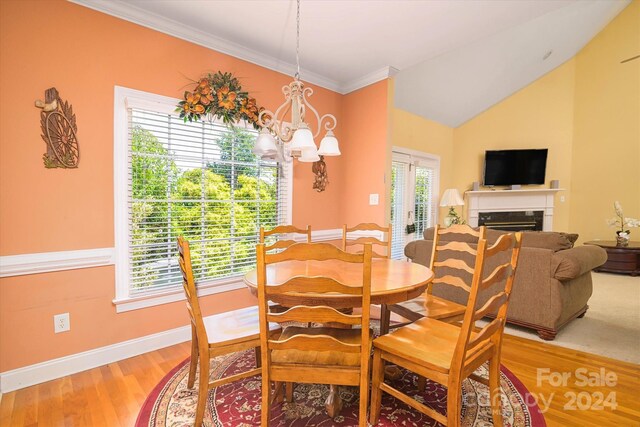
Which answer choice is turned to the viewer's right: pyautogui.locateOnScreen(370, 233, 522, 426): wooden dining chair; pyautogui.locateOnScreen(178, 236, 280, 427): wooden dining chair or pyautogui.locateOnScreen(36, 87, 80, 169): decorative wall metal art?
pyautogui.locateOnScreen(178, 236, 280, 427): wooden dining chair

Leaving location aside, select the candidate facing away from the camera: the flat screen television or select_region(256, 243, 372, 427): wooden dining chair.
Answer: the wooden dining chair

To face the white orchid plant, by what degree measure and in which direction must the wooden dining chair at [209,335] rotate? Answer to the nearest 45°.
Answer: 0° — it already faces it

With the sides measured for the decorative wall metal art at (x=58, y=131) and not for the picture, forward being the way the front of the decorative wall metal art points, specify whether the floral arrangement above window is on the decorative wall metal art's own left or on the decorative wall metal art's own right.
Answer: on the decorative wall metal art's own left

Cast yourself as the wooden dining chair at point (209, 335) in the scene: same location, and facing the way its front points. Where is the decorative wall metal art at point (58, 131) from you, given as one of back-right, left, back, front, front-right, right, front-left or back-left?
back-left

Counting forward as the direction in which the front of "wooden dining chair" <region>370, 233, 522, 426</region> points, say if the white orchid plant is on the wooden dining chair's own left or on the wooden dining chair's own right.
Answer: on the wooden dining chair's own right

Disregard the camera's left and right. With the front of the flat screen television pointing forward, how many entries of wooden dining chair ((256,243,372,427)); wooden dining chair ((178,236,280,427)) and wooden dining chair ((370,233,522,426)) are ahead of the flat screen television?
3

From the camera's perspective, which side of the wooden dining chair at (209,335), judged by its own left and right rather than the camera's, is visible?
right

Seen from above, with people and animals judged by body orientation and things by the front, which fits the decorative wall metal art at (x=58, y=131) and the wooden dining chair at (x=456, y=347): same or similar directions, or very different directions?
very different directions

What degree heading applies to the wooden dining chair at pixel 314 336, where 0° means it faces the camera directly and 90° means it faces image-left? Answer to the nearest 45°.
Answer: approximately 180°

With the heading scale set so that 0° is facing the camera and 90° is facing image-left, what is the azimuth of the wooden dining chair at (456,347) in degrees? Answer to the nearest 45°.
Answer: approximately 135°
